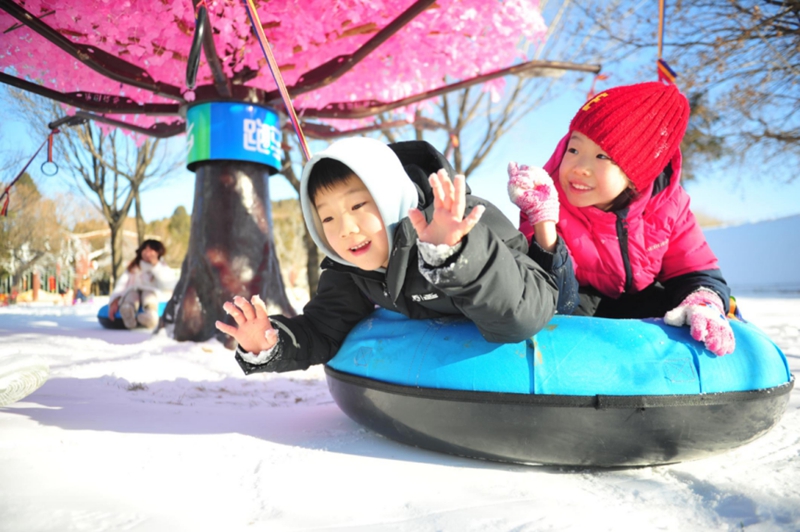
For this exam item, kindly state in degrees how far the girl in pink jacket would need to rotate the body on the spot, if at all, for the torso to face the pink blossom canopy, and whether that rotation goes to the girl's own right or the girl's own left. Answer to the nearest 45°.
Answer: approximately 90° to the girl's own right

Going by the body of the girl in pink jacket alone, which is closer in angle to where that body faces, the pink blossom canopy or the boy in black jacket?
the boy in black jacket

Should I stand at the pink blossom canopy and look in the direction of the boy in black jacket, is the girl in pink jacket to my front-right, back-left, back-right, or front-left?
front-left

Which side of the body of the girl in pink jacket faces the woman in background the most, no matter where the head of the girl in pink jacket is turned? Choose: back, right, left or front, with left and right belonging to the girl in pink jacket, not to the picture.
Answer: right

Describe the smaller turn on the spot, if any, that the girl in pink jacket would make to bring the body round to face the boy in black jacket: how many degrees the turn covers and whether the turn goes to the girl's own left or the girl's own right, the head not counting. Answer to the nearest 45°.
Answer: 0° — they already face them
